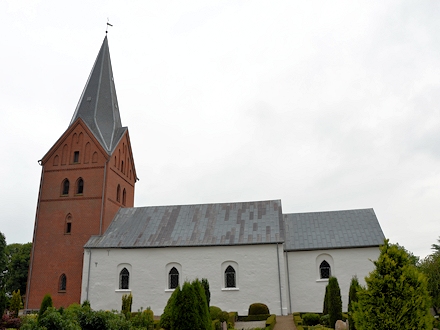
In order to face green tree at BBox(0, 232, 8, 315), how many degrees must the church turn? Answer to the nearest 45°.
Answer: approximately 45° to its right

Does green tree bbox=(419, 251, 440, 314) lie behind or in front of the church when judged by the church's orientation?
behind

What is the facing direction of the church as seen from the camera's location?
facing to the left of the viewer

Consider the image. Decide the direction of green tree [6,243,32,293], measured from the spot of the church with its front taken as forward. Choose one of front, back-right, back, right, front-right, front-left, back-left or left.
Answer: front-right

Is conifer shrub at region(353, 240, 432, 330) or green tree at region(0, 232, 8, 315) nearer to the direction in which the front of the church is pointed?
the green tree
